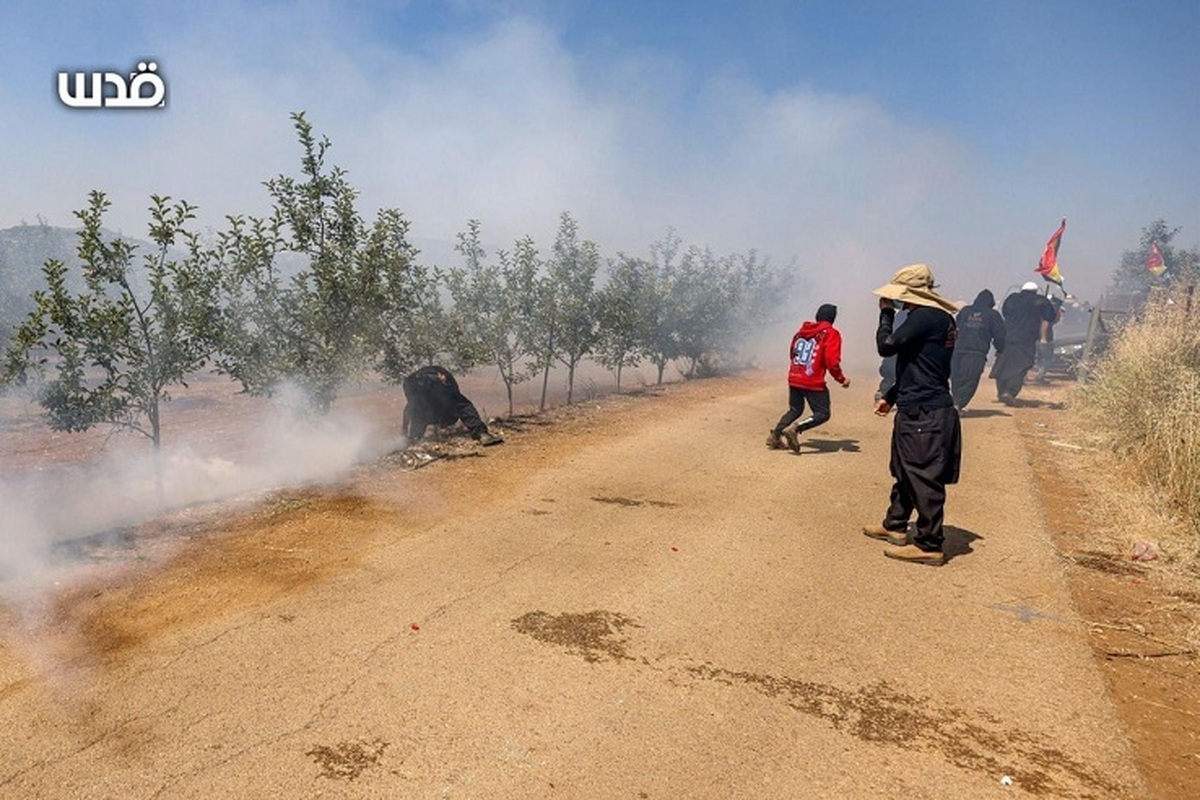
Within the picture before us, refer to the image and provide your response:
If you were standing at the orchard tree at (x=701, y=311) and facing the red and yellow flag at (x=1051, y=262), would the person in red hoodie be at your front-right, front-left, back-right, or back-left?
front-right

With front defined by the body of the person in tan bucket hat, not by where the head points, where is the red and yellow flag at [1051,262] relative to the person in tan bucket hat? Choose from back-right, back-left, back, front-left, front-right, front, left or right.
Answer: right

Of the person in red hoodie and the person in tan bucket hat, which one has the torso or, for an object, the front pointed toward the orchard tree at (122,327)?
the person in tan bucket hat

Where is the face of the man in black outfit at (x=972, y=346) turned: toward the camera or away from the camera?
away from the camera

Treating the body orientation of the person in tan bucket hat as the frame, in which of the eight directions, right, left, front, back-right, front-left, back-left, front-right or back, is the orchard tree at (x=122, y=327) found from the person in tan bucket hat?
front

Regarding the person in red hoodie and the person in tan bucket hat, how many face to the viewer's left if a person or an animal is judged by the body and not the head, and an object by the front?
1

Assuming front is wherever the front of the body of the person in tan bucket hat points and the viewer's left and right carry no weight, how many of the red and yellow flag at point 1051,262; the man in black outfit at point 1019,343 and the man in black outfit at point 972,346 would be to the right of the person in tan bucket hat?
3

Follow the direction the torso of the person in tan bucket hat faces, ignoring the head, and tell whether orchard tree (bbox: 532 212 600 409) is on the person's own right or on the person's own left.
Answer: on the person's own right

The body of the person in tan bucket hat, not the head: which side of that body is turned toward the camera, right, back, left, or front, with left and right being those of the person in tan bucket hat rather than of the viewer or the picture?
left

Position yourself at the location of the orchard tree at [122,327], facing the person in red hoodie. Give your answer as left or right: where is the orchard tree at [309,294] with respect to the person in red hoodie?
left
